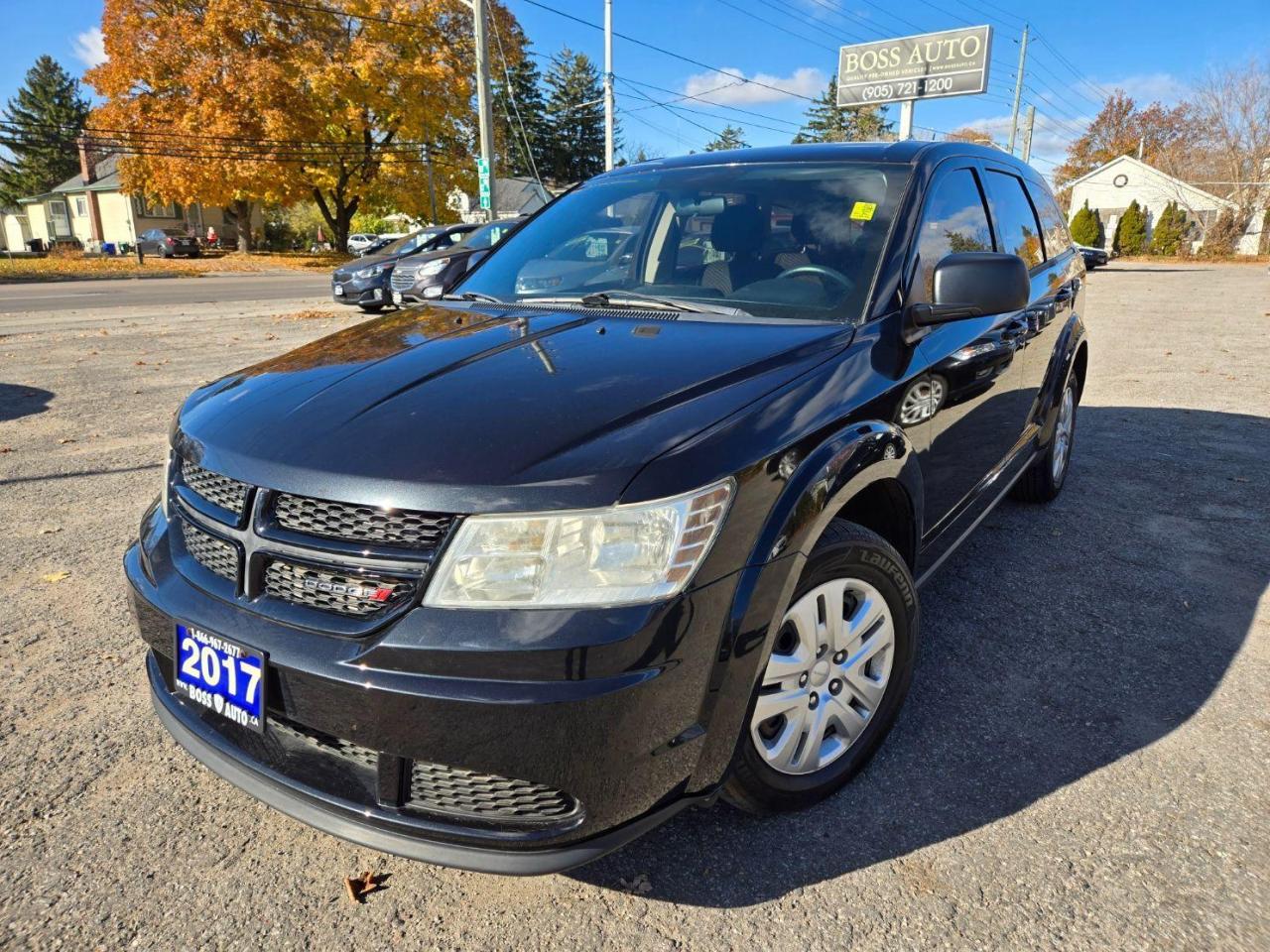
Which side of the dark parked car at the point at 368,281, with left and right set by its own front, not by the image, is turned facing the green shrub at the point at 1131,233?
back

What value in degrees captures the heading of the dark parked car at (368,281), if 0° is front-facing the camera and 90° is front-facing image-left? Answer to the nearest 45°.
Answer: approximately 45°

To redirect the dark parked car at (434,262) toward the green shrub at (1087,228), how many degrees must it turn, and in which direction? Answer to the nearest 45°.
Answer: approximately 180°

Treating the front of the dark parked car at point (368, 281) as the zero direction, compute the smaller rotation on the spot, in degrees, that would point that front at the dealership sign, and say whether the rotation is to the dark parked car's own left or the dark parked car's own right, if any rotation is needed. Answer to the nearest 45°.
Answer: approximately 180°

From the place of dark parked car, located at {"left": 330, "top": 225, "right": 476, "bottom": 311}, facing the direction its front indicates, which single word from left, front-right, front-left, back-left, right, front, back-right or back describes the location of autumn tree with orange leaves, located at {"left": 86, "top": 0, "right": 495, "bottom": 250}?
back-right

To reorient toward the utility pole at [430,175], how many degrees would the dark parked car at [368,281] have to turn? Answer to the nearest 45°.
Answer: approximately 135° to its right

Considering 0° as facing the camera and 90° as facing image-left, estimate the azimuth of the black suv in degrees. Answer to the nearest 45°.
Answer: approximately 45°

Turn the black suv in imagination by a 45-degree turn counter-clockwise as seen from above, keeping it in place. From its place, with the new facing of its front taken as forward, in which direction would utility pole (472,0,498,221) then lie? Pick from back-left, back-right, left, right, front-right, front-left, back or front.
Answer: back

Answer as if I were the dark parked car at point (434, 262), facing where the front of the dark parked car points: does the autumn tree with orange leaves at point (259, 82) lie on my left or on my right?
on my right

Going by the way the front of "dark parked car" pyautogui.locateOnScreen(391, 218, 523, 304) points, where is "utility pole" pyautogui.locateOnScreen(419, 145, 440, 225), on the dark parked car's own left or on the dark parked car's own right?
on the dark parked car's own right

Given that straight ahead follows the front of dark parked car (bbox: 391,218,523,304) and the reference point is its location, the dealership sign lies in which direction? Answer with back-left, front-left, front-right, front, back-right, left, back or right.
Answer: back

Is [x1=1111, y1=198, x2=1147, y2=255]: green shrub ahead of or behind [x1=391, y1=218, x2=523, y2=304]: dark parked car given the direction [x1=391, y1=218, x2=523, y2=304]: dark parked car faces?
behind

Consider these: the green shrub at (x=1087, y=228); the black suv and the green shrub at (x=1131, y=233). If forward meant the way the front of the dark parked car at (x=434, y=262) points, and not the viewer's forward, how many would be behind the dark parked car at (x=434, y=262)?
2
